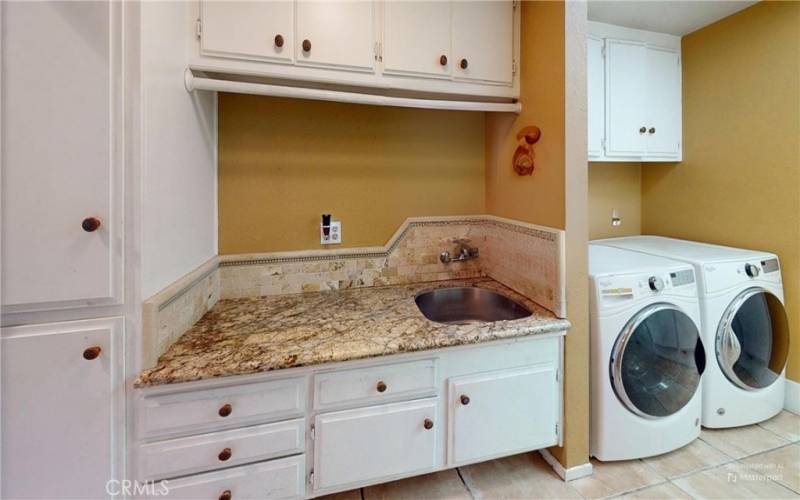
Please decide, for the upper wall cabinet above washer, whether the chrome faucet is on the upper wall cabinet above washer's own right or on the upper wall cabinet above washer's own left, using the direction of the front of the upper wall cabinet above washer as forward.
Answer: on the upper wall cabinet above washer's own right

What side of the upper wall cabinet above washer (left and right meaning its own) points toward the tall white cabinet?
right

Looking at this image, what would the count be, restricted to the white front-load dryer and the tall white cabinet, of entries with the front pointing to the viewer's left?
0

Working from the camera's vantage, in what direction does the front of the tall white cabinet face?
facing the viewer

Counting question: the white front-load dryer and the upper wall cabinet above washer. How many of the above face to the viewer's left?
0

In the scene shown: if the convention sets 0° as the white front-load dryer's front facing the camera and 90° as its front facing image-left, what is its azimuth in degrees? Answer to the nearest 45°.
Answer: approximately 315°

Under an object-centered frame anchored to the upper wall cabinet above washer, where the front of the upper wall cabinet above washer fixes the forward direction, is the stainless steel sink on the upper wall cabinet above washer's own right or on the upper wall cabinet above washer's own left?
on the upper wall cabinet above washer's own right

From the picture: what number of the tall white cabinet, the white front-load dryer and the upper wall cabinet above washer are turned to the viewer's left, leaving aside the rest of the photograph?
0

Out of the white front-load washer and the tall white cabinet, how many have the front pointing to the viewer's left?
0

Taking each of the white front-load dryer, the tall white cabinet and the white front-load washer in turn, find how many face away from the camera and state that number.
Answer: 0

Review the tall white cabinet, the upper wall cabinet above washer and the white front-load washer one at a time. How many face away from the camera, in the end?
0

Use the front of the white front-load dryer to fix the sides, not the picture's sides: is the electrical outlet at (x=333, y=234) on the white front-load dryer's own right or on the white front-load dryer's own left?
on the white front-load dryer's own right
